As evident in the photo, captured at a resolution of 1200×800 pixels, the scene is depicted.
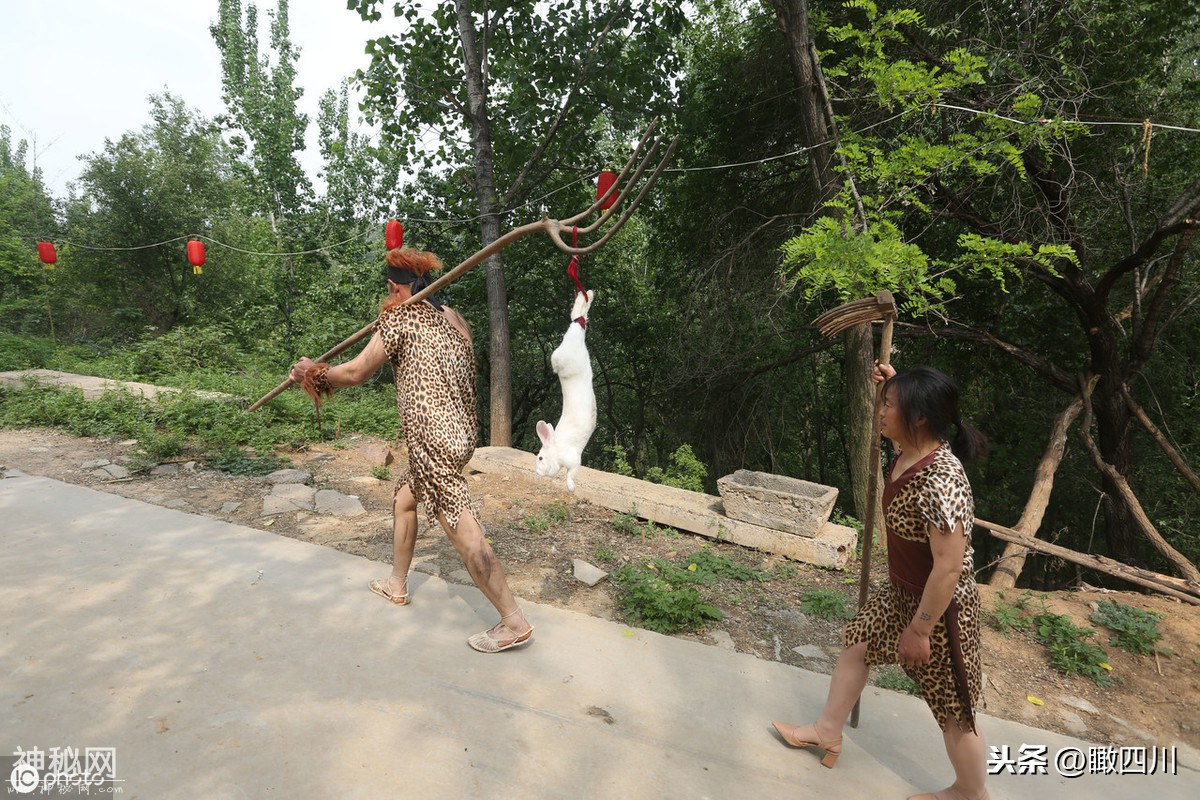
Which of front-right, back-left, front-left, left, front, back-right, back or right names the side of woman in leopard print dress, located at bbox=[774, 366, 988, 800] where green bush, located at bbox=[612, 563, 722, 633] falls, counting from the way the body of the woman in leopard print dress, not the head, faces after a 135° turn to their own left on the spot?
back

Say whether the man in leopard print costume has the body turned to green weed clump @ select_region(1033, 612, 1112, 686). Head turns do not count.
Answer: no

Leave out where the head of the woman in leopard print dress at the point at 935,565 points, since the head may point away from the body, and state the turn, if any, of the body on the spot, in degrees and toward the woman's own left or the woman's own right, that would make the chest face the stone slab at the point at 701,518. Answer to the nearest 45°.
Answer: approximately 45° to the woman's own right

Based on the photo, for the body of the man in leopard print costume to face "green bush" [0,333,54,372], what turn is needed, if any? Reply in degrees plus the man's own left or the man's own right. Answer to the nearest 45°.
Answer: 0° — they already face it

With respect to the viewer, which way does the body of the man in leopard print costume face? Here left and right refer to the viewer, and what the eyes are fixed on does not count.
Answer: facing away from the viewer and to the left of the viewer

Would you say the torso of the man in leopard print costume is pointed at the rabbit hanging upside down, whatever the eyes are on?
no

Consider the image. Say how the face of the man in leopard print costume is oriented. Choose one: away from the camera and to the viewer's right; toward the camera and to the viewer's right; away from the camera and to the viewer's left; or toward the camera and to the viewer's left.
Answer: away from the camera and to the viewer's left

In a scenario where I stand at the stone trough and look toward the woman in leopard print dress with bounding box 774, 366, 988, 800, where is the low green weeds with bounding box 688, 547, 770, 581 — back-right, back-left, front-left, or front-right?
front-right

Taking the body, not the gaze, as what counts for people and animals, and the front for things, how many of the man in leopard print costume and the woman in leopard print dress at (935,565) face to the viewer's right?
0

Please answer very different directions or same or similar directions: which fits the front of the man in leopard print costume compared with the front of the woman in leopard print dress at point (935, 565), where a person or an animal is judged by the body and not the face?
same or similar directions

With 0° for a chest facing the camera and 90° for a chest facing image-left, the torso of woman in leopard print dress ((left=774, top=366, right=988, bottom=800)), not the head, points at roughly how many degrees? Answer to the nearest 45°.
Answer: approximately 90°

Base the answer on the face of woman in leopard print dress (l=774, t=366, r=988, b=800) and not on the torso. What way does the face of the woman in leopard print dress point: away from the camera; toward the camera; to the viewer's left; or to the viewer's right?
to the viewer's left

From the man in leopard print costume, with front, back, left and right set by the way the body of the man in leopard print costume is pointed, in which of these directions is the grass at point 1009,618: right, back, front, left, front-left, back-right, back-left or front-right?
back-right
